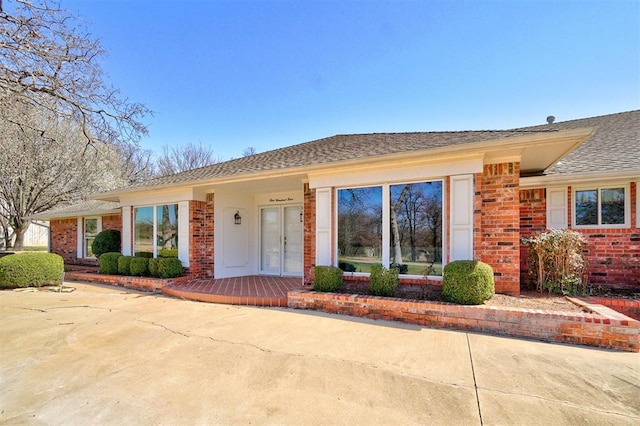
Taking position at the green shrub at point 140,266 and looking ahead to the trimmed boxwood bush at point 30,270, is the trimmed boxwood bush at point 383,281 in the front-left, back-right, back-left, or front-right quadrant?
back-left

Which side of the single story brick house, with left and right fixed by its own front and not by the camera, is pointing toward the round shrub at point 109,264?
right

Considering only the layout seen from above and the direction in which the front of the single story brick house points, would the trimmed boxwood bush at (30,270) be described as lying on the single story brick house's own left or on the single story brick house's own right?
on the single story brick house's own right

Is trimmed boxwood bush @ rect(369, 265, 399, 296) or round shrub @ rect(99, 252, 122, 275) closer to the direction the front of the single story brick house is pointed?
the trimmed boxwood bush

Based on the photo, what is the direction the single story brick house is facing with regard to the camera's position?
facing the viewer and to the left of the viewer

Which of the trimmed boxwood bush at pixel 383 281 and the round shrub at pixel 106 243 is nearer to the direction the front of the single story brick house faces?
the trimmed boxwood bush
